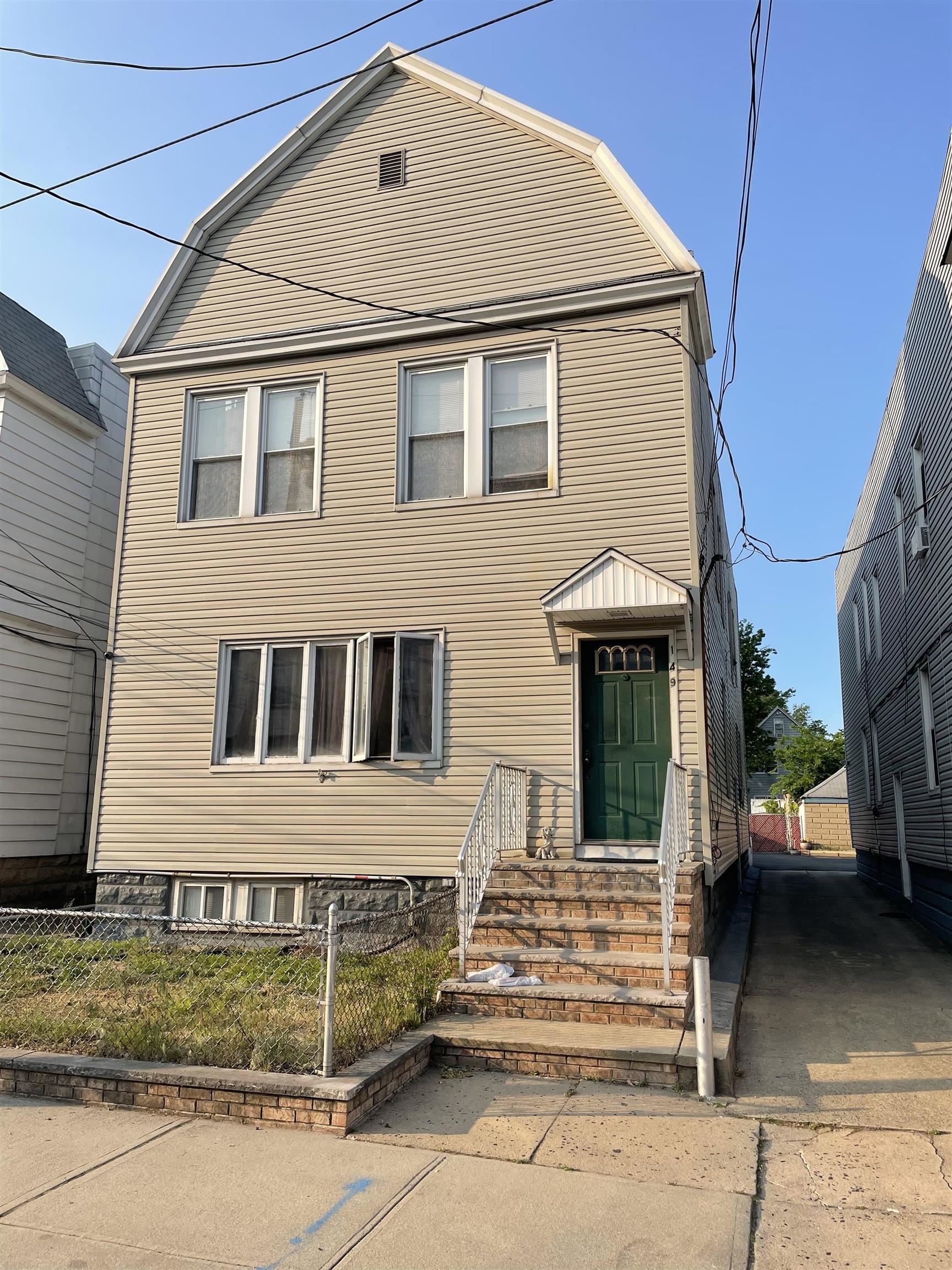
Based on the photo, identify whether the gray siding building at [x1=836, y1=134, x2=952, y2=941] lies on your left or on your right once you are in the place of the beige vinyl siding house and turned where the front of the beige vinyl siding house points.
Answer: on your left

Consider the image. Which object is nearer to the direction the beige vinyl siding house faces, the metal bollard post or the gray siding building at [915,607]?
the metal bollard post

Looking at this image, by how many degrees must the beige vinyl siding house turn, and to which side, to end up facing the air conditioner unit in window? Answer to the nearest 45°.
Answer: approximately 90° to its left

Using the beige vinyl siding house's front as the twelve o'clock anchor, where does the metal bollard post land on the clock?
The metal bollard post is roughly at 11 o'clock from the beige vinyl siding house.

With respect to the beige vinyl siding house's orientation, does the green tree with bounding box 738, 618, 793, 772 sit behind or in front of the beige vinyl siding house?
behind

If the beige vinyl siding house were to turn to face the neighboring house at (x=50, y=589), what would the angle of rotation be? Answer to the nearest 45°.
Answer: approximately 135° to its right

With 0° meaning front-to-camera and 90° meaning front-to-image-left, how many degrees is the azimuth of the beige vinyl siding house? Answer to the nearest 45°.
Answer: approximately 0°

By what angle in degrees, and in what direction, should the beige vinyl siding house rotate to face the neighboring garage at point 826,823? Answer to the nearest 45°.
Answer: approximately 135° to its left

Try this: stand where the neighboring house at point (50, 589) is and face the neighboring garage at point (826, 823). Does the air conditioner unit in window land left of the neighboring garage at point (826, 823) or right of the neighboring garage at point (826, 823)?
right
